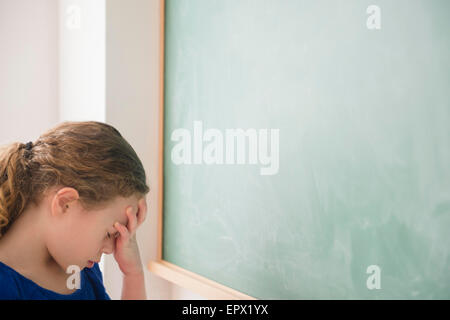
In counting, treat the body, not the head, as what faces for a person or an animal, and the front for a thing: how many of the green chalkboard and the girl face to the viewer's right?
1

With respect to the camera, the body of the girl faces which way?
to the viewer's right

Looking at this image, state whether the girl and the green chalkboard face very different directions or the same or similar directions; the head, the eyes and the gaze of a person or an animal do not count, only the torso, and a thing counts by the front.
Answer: very different directions

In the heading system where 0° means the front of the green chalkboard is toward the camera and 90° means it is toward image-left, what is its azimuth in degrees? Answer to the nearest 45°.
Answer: approximately 45°
